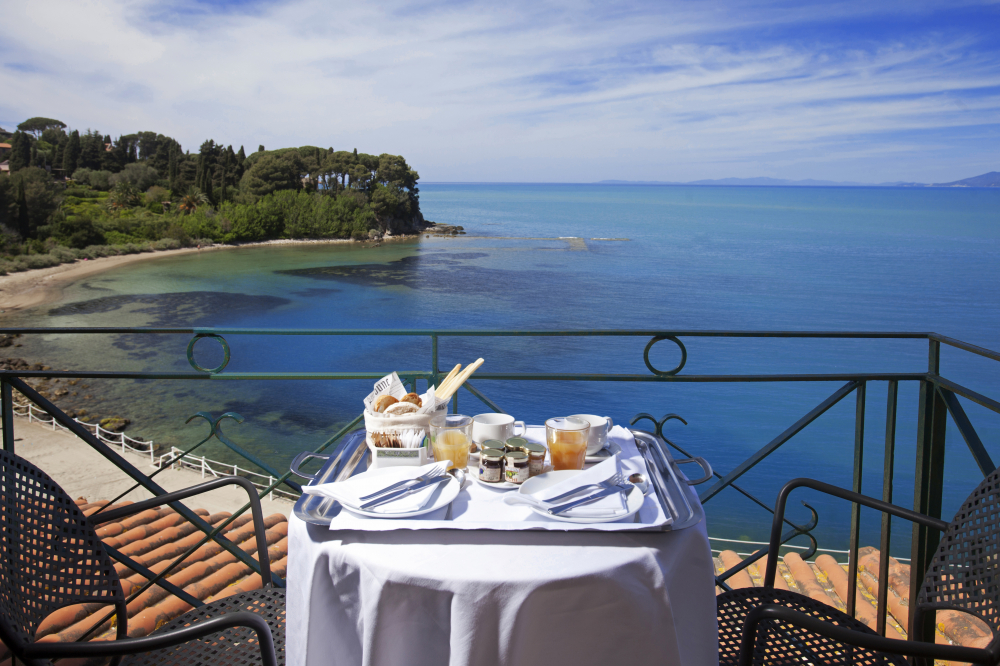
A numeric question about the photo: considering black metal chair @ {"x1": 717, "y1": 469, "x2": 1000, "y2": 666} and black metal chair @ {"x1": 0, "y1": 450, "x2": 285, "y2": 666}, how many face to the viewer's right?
1

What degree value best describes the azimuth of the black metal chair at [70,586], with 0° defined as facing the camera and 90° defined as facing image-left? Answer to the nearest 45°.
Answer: approximately 270°

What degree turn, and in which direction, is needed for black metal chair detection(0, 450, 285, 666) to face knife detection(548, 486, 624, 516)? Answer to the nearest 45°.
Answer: approximately 45° to its right

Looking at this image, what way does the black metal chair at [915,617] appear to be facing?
to the viewer's left
